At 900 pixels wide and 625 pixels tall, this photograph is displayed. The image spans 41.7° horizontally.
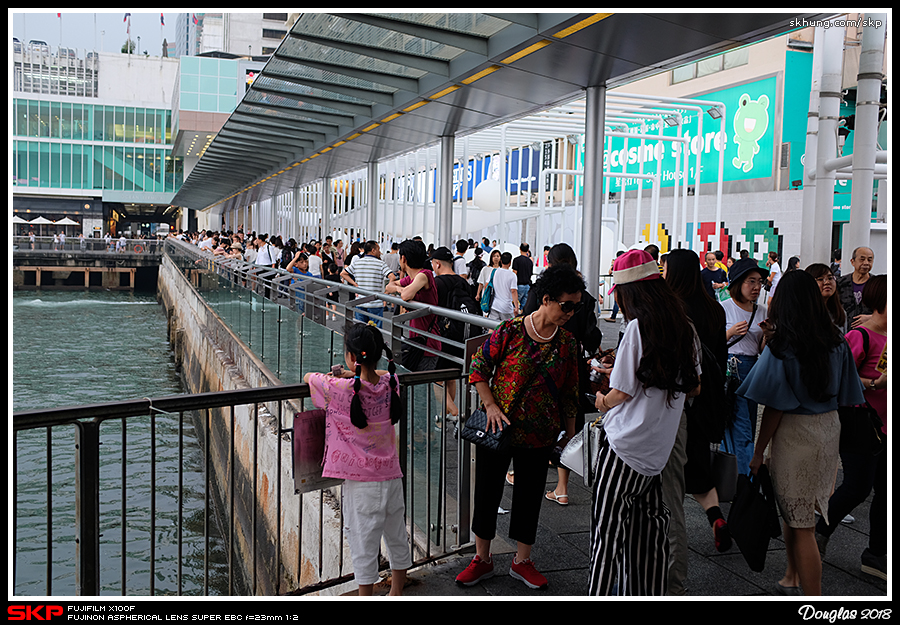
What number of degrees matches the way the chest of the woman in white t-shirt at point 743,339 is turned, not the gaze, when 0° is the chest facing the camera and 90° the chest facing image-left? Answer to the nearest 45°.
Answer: approximately 0°

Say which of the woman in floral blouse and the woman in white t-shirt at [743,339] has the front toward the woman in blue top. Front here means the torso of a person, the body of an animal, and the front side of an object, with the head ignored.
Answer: the woman in white t-shirt

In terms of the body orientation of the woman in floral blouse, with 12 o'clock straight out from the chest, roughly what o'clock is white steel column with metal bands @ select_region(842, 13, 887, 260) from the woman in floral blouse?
The white steel column with metal bands is roughly at 7 o'clock from the woman in floral blouse.

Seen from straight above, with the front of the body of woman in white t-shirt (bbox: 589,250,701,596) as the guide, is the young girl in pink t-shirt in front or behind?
in front

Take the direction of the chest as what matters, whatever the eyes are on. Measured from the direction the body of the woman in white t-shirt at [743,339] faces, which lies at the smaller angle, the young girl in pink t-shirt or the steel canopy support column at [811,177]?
the young girl in pink t-shirt

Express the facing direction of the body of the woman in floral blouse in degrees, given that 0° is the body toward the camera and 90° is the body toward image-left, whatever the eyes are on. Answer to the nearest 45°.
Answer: approximately 0°

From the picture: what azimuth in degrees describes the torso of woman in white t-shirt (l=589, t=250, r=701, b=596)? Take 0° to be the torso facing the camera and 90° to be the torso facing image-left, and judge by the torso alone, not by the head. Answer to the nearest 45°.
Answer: approximately 135°

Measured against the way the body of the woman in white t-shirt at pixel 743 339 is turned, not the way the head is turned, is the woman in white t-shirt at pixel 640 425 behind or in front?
in front

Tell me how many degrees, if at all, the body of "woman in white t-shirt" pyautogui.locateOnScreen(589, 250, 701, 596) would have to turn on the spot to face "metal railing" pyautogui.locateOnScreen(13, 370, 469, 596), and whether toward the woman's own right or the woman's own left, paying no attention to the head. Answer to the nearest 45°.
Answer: approximately 45° to the woman's own left

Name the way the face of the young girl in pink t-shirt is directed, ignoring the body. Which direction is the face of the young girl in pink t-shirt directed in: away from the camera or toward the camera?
away from the camera

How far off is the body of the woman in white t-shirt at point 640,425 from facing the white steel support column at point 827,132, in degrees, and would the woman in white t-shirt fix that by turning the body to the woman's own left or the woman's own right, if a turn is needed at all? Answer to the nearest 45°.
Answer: approximately 45° to the woman's own right

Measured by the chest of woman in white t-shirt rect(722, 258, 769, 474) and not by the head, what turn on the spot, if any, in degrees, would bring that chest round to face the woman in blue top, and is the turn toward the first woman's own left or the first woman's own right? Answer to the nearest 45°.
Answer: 0° — they already face them

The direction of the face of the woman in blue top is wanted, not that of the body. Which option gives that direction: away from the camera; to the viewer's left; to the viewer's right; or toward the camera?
away from the camera

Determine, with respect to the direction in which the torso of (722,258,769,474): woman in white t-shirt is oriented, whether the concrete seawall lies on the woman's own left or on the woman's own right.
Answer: on the woman's own right

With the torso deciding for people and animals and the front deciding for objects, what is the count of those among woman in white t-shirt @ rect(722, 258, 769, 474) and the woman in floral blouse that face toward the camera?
2
